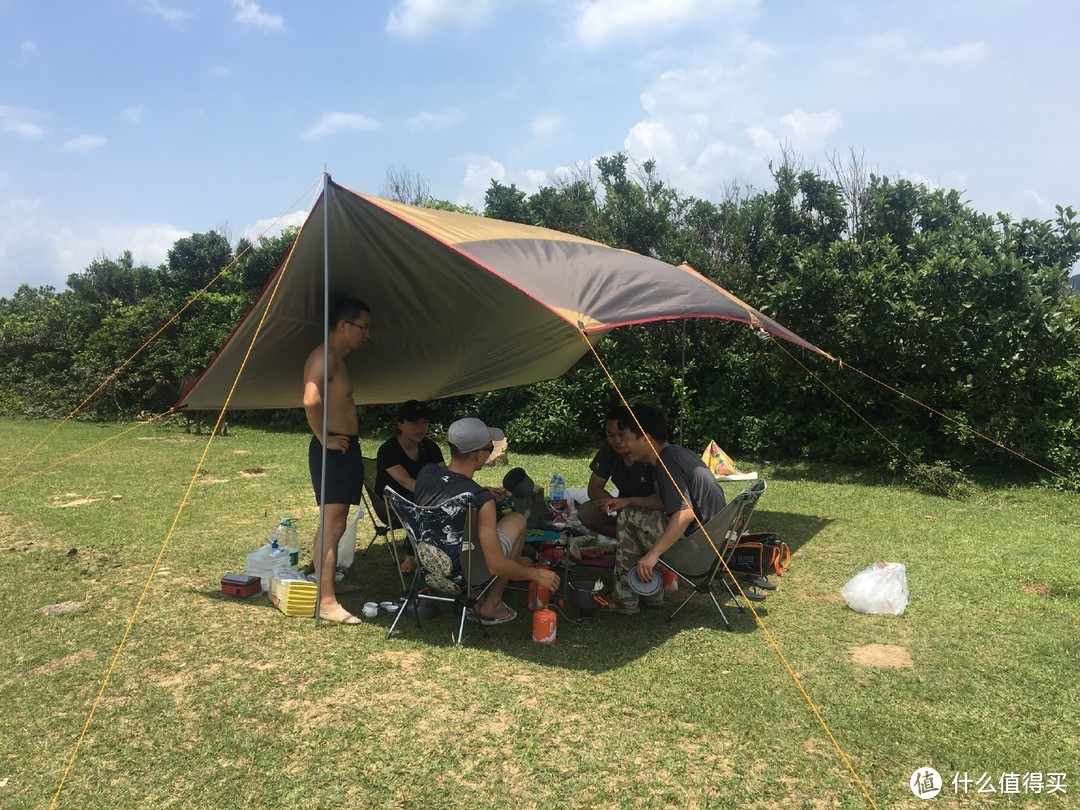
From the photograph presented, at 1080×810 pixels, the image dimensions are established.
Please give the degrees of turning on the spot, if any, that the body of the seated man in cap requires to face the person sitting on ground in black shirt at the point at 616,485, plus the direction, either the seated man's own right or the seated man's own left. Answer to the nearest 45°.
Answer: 0° — they already face them

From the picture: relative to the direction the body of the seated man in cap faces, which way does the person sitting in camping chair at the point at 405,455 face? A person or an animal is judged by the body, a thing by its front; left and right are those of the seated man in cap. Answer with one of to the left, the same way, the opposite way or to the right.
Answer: to the right

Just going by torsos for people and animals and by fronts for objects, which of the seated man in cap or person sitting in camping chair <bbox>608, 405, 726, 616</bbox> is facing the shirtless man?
the person sitting in camping chair

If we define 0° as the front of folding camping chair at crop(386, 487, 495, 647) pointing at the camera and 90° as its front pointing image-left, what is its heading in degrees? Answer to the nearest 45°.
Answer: approximately 225°

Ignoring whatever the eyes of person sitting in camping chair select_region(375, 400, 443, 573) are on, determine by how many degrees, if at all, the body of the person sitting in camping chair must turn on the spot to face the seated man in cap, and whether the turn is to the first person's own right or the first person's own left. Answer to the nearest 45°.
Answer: approximately 45° to the first person's own right

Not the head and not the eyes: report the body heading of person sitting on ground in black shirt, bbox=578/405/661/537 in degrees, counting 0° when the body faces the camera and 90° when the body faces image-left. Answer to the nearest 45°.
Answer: approximately 45°

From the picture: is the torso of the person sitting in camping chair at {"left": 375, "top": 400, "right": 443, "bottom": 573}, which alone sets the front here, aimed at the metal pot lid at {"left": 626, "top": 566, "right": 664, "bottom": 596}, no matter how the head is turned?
yes

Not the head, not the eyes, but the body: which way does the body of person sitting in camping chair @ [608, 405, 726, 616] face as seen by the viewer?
to the viewer's left

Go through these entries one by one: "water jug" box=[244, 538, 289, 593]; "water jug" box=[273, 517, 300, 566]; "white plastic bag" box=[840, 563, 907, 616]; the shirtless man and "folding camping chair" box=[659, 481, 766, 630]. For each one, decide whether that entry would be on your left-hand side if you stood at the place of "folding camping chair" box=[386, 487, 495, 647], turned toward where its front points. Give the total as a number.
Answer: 3

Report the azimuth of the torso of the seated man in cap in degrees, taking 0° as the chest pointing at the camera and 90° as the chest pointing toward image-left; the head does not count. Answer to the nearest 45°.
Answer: approximately 225°
